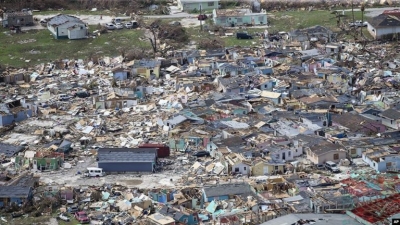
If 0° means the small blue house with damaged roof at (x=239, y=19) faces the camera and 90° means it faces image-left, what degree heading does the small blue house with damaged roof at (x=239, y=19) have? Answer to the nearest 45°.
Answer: approximately 0°

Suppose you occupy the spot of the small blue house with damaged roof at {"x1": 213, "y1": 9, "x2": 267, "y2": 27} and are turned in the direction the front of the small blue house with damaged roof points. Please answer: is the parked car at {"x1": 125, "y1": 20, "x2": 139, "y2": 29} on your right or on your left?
on your right

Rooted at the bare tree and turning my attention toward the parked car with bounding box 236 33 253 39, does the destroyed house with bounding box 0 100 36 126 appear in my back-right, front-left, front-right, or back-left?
back-right

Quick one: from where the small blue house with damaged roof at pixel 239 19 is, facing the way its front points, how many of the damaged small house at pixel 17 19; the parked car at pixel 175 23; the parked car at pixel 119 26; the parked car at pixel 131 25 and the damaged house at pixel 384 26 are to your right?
4
